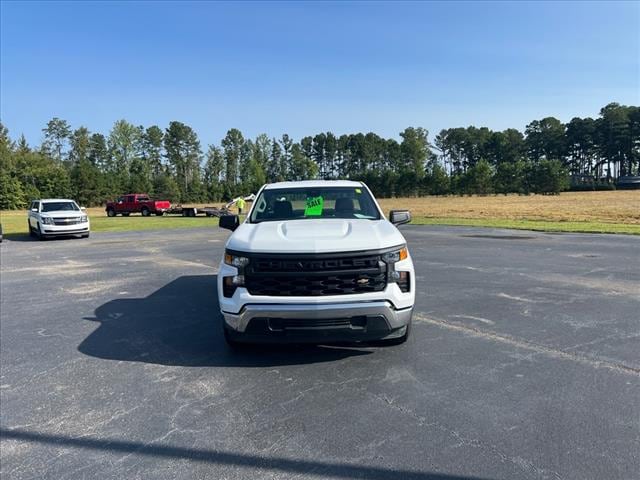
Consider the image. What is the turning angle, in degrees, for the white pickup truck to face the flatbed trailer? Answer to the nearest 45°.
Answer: approximately 180°

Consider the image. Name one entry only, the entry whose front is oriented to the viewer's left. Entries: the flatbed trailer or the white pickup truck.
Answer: the flatbed trailer

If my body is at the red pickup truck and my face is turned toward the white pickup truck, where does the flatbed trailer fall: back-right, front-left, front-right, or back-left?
front-left

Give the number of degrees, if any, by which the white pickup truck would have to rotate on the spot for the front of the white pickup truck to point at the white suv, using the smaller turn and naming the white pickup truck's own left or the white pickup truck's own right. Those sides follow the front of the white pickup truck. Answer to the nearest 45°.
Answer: approximately 135° to the white pickup truck's own right

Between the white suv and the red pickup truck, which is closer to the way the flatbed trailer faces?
the red pickup truck

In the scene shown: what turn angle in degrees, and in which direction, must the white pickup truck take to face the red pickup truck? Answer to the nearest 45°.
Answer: approximately 180°

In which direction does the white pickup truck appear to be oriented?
toward the camera

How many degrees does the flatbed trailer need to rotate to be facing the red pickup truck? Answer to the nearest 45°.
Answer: approximately 45° to its right

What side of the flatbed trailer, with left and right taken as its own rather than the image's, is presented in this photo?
left

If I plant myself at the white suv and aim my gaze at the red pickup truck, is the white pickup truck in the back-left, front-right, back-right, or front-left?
back-right

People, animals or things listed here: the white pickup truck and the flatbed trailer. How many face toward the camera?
1

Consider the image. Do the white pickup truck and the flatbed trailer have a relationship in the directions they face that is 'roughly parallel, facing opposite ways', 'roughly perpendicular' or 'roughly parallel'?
roughly perpendicular

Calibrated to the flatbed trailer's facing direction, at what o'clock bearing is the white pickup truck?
The white pickup truck is roughly at 9 o'clock from the flatbed trailer.

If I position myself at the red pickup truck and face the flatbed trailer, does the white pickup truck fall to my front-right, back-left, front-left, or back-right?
front-right
